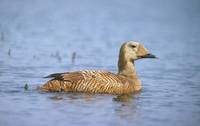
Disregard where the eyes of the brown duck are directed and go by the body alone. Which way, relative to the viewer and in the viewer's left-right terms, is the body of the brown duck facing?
facing to the right of the viewer
